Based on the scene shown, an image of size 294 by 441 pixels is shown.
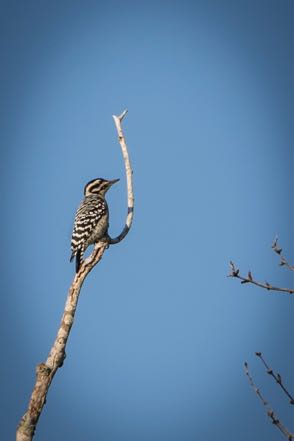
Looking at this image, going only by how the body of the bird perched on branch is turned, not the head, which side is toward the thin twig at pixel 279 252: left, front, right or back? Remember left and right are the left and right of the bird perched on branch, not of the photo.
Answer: right

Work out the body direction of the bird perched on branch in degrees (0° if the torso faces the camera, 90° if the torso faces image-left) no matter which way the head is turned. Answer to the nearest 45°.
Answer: approximately 270°

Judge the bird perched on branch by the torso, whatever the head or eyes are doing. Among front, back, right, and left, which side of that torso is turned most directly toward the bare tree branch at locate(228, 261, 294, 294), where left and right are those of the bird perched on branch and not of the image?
front
